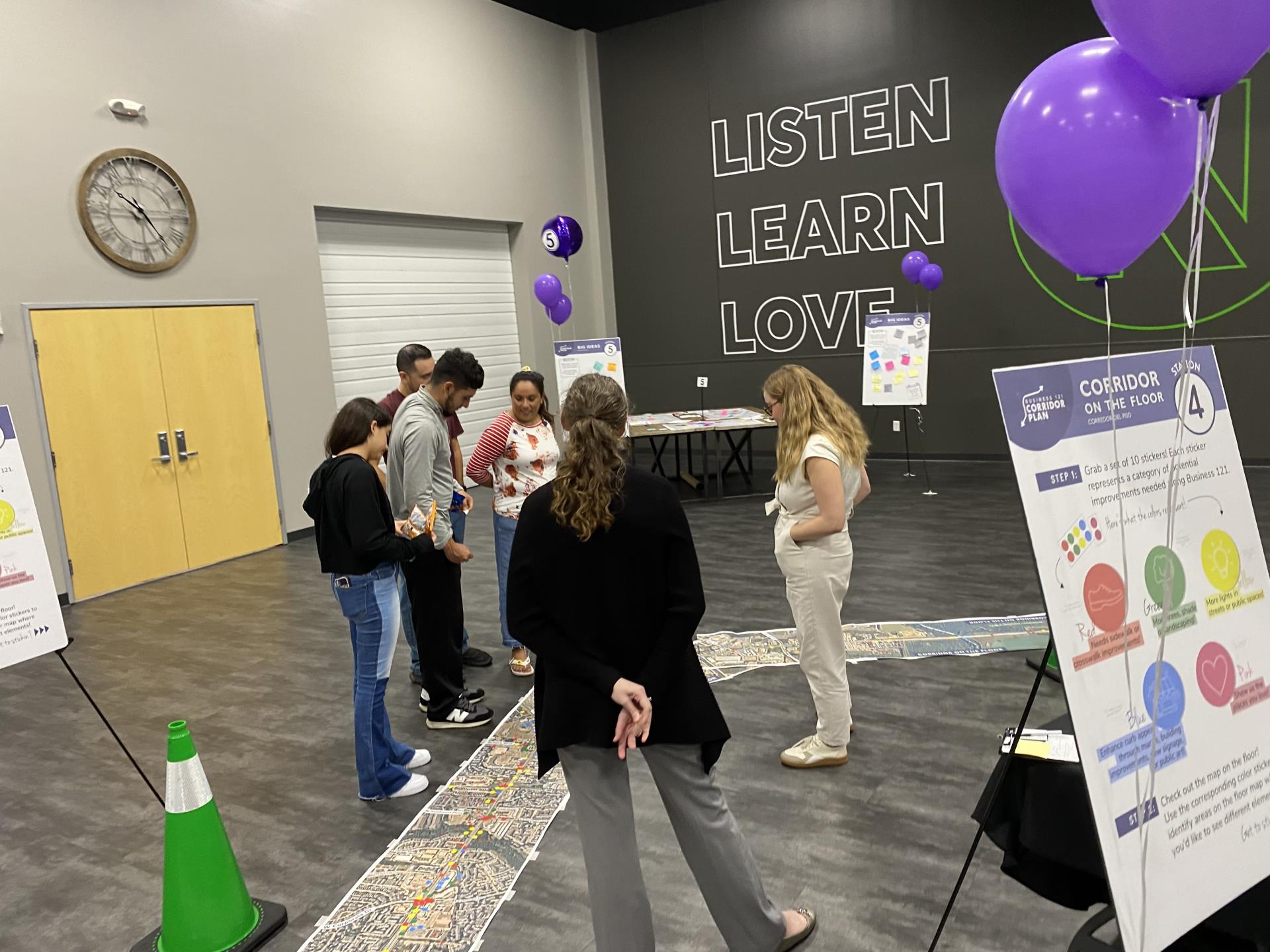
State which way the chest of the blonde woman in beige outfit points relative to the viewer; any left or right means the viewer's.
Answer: facing to the left of the viewer

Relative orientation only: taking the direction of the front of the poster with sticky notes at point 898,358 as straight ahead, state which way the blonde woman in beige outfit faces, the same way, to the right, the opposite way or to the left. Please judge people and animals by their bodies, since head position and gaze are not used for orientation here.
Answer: to the right

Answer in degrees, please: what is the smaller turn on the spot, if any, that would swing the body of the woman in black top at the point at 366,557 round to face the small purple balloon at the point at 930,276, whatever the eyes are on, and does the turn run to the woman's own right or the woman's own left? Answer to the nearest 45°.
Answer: approximately 45° to the woman's own left

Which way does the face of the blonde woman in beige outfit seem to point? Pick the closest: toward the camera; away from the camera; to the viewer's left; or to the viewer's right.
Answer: to the viewer's left

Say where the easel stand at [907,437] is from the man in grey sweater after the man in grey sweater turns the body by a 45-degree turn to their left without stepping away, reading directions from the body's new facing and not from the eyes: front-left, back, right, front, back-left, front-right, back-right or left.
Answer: front

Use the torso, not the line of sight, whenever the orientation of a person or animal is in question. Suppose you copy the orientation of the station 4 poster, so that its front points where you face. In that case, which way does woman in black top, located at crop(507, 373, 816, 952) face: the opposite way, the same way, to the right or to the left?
the opposite way

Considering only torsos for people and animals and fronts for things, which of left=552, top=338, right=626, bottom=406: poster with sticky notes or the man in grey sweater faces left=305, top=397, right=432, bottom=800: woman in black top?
the poster with sticky notes

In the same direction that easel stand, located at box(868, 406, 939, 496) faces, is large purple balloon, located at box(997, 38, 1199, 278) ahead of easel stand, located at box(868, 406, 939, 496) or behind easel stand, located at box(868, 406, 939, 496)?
ahead

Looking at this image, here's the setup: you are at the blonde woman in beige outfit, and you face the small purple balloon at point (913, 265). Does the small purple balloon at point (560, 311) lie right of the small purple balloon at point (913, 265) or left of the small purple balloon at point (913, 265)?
left

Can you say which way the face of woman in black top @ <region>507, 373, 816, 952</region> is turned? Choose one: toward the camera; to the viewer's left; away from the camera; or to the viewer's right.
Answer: away from the camera

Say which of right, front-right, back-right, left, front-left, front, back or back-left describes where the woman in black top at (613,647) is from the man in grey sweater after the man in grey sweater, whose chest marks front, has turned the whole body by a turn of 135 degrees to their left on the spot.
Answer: back-left

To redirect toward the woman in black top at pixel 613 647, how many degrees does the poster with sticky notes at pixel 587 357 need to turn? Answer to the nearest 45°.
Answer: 0° — it already faces them

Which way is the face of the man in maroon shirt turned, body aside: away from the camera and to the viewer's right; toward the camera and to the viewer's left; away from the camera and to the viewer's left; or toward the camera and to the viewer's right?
toward the camera and to the viewer's right

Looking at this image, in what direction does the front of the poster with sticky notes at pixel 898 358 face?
toward the camera

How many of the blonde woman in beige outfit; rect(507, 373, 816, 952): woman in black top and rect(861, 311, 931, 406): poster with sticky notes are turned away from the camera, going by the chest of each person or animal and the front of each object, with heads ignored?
1

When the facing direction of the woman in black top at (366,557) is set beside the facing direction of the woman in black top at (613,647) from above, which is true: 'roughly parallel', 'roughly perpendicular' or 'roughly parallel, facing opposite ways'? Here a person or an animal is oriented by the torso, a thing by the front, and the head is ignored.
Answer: roughly perpendicular

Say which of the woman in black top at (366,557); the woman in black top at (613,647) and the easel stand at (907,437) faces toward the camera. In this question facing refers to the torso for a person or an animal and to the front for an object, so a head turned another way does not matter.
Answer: the easel stand

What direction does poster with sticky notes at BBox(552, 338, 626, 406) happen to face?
toward the camera

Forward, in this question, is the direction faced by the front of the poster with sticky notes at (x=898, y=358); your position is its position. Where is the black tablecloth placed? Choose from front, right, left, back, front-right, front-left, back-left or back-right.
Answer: front

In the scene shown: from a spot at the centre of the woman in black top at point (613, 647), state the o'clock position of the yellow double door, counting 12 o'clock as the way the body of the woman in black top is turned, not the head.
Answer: The yellow double door is roughly at 11 o'clock from the woman in black top.

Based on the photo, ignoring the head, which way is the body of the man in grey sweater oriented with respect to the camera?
to the viewer's right

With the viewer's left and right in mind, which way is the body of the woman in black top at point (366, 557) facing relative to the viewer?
facing to the right of the viewer
